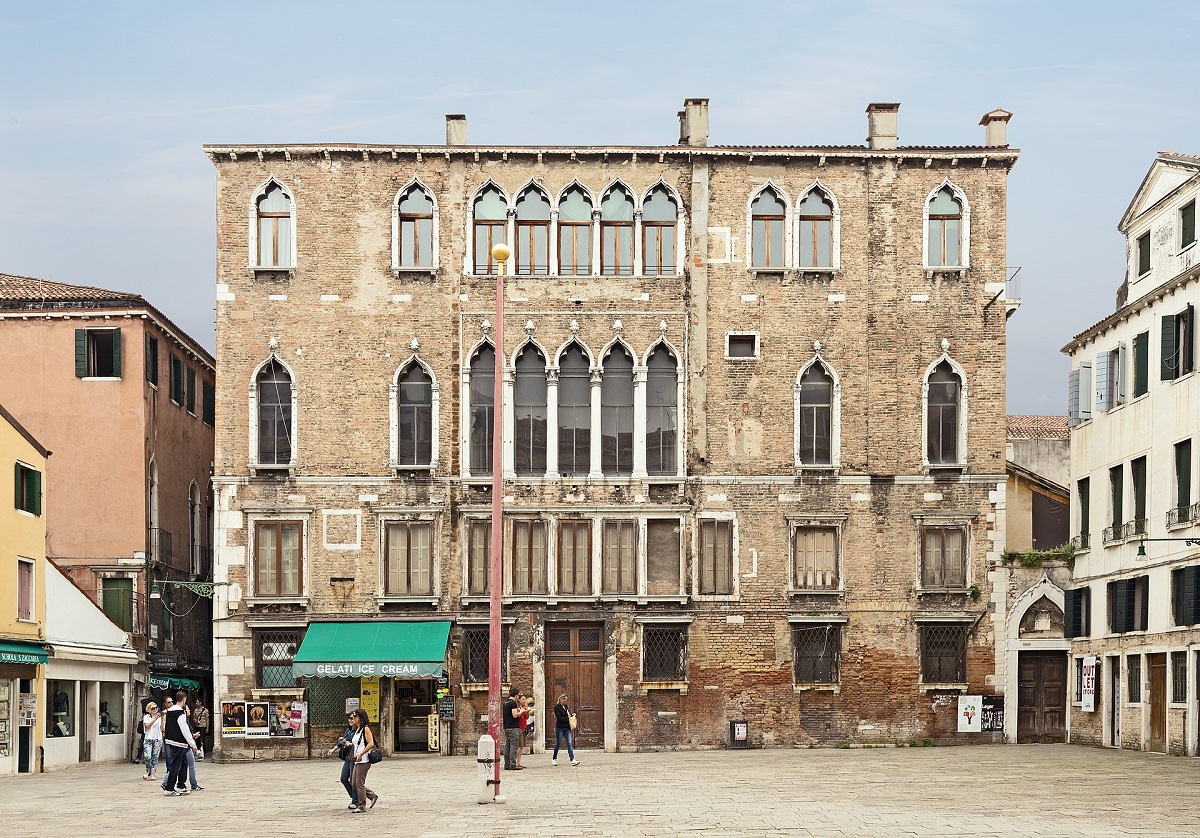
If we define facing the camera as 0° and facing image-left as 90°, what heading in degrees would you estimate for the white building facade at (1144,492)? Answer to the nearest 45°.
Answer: approximately 45°

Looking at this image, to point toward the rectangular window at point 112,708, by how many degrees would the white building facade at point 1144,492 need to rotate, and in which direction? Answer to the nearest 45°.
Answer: approximately 45° to its right

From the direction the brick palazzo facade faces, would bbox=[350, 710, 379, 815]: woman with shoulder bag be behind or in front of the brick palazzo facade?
in front

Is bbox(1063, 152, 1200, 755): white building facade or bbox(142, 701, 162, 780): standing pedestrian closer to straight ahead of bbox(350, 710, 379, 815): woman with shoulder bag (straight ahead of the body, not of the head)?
the standing pedestrian

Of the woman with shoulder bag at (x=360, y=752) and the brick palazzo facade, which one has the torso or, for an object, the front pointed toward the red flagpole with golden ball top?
the brick palazzo facade
